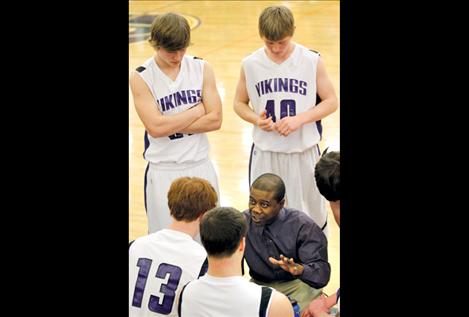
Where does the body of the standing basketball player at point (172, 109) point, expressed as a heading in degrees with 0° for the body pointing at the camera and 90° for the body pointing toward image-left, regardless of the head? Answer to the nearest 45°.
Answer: approximately 315°

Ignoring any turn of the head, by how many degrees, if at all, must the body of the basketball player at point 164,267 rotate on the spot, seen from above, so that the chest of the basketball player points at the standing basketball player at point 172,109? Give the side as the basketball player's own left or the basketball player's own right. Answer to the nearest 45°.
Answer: approximately 45° to the basketball player's own left

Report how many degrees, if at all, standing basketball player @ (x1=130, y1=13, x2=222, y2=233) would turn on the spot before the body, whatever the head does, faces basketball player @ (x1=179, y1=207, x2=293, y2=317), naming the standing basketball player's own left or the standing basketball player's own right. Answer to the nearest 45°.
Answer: approximately 45° to the standing basketball player's own right

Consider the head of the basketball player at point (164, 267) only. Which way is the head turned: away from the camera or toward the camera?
away from the camera

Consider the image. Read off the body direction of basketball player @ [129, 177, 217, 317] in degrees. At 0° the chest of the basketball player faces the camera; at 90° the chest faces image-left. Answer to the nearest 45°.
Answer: approximately 225°

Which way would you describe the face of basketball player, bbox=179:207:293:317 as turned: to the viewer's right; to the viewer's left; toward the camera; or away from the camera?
away from the camera

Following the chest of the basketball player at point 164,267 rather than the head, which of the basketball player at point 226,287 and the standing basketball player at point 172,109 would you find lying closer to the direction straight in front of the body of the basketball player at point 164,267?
the standing basketball player
